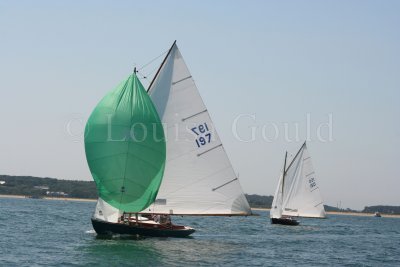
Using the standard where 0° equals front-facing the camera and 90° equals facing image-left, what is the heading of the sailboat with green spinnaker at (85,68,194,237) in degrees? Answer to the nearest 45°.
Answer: approximately 45°
